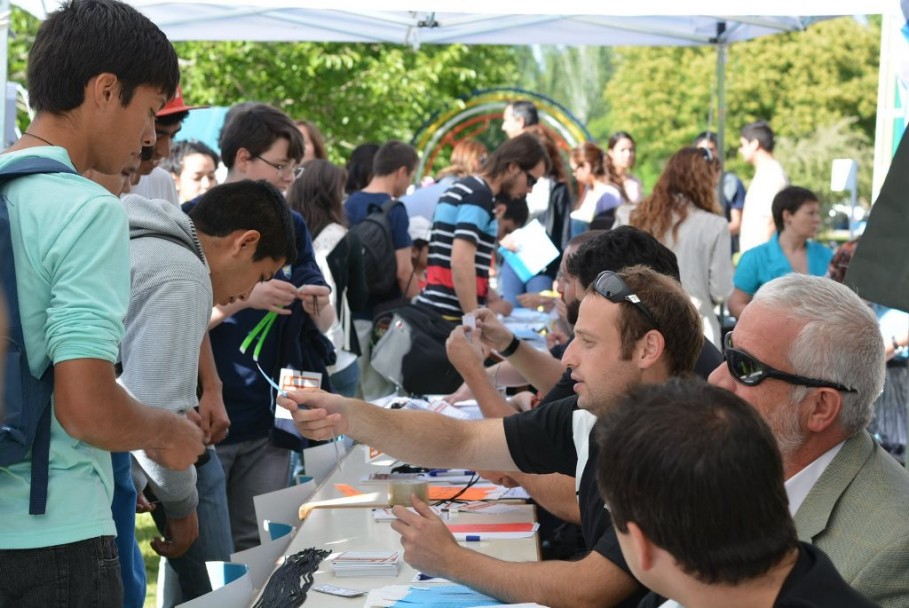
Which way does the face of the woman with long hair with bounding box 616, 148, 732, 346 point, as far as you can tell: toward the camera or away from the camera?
away from the camera

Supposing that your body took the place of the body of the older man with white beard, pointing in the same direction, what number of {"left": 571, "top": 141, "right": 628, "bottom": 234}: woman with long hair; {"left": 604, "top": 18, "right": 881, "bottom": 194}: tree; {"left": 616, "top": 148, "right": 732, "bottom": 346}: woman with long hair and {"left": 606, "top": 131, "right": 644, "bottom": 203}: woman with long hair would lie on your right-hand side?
4

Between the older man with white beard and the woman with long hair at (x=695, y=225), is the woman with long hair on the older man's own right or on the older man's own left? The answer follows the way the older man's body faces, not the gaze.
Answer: on the older man's own right

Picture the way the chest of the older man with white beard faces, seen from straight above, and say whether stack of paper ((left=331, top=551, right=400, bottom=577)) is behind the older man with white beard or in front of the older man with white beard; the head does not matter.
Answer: in front

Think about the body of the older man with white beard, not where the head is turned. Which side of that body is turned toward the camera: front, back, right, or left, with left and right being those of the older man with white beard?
left

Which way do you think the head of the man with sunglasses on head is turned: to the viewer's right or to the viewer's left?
to the viewer's left

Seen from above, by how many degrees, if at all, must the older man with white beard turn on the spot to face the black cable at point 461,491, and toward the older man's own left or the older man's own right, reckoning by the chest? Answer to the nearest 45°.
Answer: approximately 45° to the older man's own right

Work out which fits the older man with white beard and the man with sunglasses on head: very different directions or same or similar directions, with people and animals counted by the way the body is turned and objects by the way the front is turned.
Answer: same or similar directions

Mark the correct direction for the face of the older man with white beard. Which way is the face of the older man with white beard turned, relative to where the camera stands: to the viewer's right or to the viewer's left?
to the viewer's left

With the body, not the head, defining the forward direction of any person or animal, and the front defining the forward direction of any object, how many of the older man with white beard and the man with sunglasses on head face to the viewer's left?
2

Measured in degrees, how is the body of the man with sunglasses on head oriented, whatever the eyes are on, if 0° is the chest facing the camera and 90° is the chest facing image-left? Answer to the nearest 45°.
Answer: approximately 90°

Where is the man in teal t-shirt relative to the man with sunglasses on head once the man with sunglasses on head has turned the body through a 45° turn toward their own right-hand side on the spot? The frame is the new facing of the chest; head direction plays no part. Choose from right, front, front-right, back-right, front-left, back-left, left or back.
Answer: left
